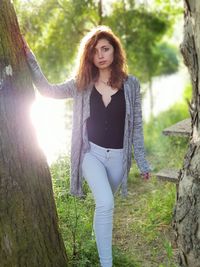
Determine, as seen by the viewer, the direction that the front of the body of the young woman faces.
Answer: toward the camera

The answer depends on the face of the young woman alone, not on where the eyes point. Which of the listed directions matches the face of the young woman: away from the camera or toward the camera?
toward the camera

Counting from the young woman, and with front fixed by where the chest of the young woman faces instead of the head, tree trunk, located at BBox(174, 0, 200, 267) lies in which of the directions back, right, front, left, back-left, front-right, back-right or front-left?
front-left

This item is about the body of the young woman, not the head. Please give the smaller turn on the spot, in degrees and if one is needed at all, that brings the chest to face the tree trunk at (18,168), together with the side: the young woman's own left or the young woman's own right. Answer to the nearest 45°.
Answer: approximately 45° to the young woman's own right

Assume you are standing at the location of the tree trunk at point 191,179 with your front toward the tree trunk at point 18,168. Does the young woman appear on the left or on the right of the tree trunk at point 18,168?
right
